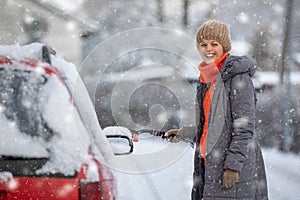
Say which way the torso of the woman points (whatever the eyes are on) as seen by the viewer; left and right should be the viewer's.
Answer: facing the viewer and to the left of the viewer
